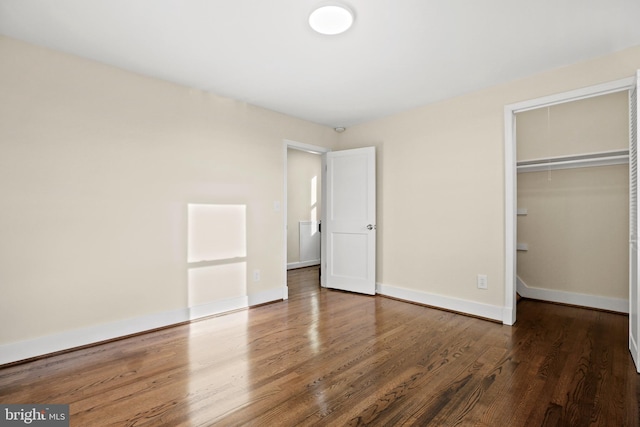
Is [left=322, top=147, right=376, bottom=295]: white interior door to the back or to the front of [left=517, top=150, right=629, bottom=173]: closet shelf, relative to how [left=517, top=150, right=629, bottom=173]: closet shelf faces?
to the front

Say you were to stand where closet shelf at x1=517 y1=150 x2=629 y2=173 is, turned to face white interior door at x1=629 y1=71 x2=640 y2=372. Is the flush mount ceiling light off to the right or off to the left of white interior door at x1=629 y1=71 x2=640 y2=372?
right

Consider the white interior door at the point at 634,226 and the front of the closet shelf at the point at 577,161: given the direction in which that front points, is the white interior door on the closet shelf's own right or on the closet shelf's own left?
on the closet shelf's own left

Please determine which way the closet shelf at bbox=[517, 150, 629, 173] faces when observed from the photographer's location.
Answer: facing the viewer and to the left of the viewer

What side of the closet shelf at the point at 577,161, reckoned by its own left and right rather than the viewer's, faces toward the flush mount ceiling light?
front

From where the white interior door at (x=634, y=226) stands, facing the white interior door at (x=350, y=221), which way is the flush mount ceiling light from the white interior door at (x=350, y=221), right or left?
left

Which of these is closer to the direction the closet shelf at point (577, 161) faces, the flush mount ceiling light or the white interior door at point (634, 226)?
the flush mount ceiling light
